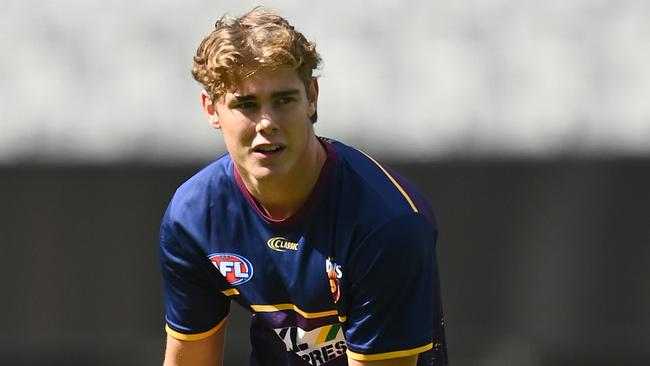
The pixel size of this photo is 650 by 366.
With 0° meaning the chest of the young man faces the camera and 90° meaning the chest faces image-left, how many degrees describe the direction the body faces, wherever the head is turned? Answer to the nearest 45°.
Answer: approximately 0°
